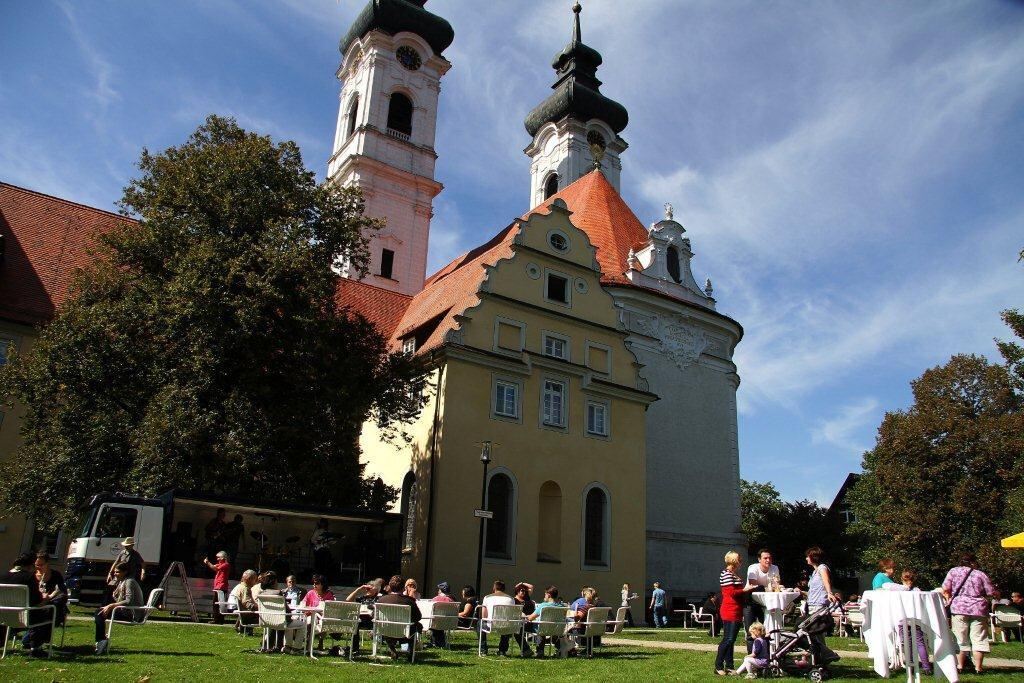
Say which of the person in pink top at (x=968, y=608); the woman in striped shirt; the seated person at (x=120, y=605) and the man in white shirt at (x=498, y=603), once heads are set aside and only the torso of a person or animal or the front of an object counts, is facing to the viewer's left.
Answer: the seated person

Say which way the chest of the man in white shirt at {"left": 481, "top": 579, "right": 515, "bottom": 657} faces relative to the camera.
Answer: away from the camera

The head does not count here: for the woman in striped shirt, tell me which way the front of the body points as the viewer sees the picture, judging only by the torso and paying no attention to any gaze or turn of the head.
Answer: to the viewer's right

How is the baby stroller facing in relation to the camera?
to the viewer's left

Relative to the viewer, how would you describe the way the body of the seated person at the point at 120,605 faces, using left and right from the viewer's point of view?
facing to the left of the viewer

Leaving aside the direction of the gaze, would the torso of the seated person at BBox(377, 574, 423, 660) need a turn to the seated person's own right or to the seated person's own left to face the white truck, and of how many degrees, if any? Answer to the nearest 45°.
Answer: approximately 45° to the seated person's own left

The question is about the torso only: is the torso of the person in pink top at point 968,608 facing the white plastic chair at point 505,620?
no

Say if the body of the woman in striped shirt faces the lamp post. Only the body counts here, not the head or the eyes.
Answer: no

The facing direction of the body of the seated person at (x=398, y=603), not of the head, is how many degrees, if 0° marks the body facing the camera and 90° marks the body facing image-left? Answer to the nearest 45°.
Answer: approximately 180°

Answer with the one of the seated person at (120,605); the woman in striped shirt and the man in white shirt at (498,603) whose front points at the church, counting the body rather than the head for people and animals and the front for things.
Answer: the man in white shirt

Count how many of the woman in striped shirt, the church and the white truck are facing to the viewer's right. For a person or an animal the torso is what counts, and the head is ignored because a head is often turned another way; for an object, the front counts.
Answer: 1

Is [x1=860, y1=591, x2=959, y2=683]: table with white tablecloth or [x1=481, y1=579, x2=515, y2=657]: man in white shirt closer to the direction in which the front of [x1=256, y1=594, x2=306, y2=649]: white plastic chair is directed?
the man in white shirt
